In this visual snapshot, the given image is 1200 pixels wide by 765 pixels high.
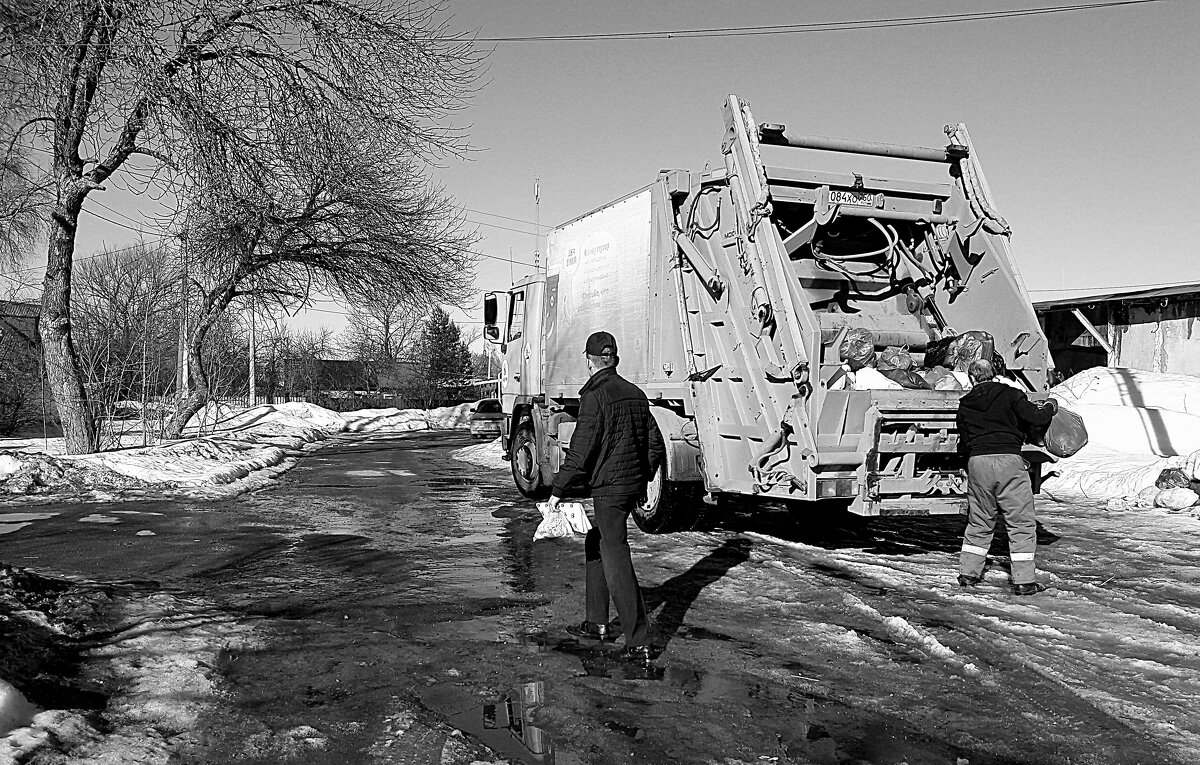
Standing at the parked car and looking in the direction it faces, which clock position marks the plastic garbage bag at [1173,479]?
The plastic garbage bag is roughly at 11 o'clock from the parked car.

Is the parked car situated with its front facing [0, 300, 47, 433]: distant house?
no

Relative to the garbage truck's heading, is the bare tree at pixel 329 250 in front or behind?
in front

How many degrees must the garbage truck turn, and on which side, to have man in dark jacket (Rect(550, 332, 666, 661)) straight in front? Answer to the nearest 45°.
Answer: approximately 135° to its left

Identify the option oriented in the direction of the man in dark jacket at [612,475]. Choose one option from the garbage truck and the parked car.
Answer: the parked car

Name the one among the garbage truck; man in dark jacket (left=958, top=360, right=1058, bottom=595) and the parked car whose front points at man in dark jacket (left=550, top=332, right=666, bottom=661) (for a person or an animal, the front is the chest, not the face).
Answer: the parked car

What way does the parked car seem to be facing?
toward the camera

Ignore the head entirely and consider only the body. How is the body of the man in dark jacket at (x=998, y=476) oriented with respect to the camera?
away from the camera

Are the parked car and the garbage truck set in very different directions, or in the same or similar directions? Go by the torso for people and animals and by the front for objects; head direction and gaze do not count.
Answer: very different directions

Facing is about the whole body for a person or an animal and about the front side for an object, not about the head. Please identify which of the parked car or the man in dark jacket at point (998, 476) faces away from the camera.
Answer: the man in dark jacket

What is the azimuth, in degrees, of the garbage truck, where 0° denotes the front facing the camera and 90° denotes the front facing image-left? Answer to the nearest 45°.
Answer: approximately 135°

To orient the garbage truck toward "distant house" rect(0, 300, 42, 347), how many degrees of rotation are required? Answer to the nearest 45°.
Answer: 0° — it already faces it

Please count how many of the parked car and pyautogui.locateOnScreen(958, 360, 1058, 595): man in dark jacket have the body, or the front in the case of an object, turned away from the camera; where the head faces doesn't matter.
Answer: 1

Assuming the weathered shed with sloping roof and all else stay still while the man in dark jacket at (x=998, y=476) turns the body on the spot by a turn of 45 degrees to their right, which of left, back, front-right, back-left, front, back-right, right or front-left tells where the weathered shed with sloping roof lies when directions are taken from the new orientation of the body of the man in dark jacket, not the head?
front-left

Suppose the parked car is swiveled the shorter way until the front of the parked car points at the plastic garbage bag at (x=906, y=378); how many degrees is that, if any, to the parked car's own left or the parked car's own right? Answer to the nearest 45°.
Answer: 0° — it already faces it
